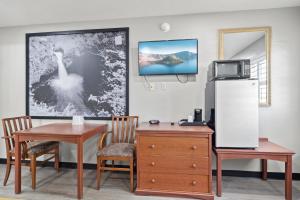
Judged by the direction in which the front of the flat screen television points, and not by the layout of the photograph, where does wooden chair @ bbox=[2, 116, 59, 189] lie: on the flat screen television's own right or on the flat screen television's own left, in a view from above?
on the flat screen television's own right

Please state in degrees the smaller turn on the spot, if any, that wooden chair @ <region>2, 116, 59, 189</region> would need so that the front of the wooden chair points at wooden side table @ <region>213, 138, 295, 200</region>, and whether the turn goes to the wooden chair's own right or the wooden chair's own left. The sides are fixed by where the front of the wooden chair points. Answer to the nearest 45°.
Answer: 0° — it already faces it

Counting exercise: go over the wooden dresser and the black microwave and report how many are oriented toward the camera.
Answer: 2

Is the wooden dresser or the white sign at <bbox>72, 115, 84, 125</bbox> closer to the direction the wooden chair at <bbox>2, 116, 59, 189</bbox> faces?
the wooden dresser

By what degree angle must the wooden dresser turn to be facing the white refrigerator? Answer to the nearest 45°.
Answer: approximately 90° to its left

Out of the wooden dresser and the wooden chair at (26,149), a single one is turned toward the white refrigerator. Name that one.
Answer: the wooden chair

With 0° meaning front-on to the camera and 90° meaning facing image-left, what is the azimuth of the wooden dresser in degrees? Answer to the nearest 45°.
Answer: approximately 0°

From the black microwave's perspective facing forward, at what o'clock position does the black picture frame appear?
The black picture frame is roughly at 3 o'clock from the black microwave.

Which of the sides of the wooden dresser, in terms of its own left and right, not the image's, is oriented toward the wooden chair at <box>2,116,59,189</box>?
right
